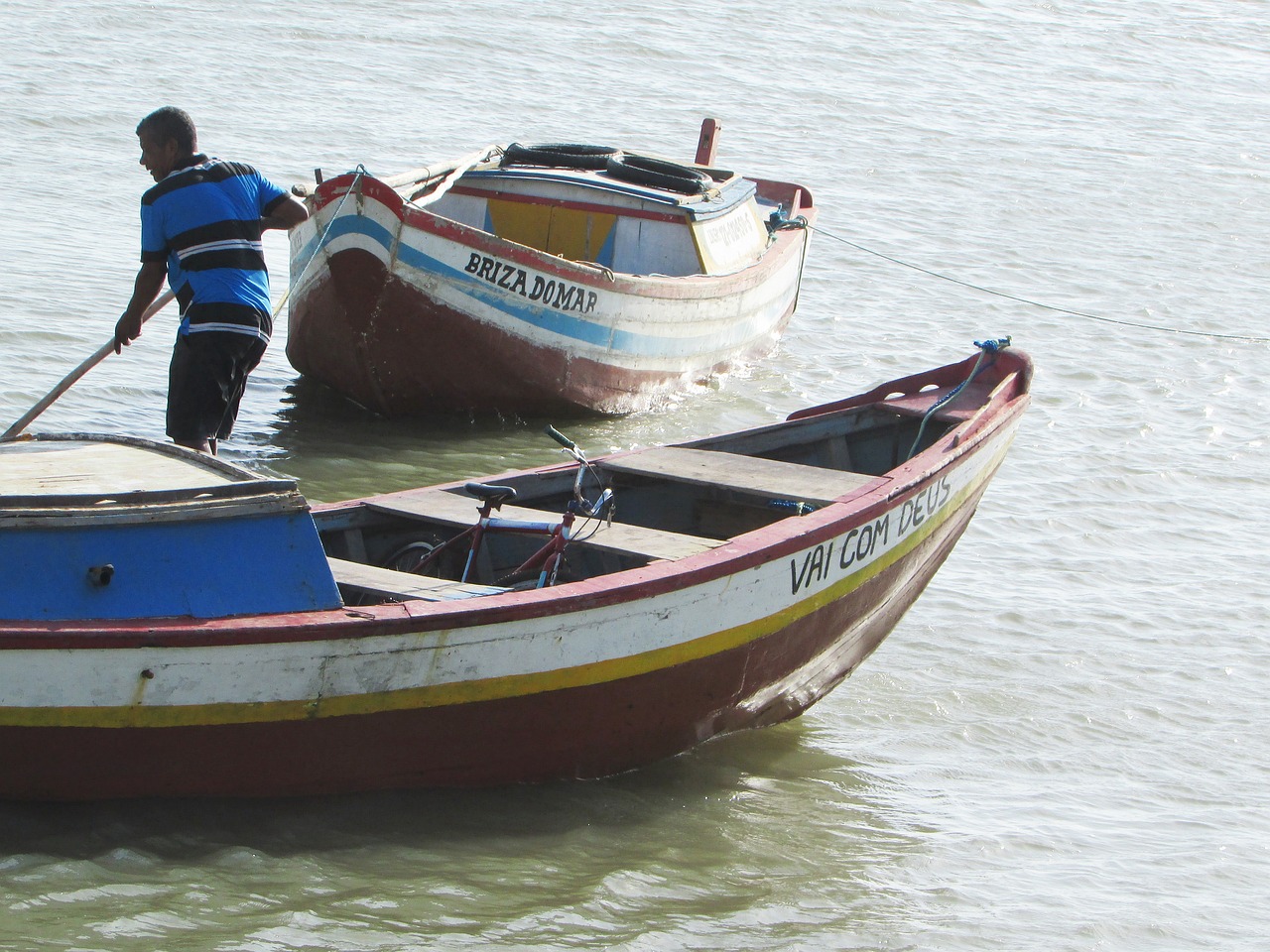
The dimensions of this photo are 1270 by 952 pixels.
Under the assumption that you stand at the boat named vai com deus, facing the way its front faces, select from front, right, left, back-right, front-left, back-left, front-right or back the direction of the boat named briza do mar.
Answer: front-left

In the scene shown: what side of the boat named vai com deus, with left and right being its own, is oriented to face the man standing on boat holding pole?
left

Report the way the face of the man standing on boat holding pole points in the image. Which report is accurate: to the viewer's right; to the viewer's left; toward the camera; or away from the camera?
to the viewer's left

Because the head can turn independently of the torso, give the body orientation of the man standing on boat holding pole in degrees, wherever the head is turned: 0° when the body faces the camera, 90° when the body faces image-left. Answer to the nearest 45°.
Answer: approximately 135°

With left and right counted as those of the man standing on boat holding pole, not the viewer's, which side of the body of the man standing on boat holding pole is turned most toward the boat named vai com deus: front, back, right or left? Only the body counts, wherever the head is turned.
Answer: back

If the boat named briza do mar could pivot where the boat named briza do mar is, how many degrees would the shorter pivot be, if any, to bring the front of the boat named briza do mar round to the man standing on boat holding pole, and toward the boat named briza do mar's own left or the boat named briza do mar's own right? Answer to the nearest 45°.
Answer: approximately 45° to the boat named briza do mar's own left

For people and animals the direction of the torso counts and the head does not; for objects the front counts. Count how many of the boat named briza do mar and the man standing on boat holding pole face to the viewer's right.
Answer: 0

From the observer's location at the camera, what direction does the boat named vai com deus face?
facing away from the viewer and to the right of the viewer

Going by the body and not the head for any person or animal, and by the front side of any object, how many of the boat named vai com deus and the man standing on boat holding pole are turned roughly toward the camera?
0

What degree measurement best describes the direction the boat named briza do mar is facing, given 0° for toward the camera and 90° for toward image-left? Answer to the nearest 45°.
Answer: approximately 45°

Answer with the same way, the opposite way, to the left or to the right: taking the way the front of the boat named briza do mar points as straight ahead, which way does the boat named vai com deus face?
the opposite way
